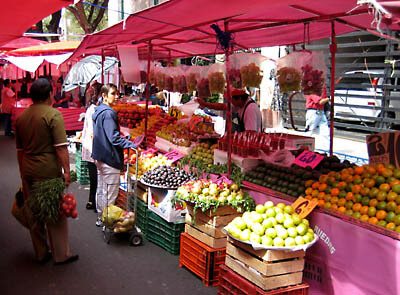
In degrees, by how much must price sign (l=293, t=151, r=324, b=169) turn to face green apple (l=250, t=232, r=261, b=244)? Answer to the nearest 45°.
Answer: approximately 45° to its left

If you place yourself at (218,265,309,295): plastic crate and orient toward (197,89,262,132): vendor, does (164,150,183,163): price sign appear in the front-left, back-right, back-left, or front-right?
front-left

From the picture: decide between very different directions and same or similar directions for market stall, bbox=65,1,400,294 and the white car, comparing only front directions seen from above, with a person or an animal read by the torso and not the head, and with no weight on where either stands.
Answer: very different directions

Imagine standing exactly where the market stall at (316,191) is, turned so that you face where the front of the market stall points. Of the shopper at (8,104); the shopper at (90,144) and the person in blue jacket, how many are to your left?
0

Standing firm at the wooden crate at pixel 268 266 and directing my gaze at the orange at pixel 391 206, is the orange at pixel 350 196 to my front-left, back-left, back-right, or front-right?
front-left

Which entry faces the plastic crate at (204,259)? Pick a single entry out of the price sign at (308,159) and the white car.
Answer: the price sign

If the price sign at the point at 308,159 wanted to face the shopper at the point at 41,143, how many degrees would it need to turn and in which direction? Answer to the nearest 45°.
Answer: approximately 45° to its right

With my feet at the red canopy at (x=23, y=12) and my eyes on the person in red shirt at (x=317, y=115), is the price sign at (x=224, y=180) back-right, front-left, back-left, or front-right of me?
front-right

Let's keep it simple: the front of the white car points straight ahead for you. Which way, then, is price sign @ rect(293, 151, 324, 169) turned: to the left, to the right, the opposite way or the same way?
the opposite way

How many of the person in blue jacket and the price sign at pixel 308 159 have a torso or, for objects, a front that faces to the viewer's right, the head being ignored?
1

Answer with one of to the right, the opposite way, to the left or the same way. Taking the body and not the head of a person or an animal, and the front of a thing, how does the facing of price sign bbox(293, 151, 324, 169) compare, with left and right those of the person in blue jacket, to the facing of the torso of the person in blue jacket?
the opposite way

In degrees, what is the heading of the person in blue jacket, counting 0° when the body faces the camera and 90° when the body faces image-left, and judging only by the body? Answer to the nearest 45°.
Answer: approximately 270°

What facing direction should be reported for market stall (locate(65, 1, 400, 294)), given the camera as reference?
facing the viewer and to the left of the viewer

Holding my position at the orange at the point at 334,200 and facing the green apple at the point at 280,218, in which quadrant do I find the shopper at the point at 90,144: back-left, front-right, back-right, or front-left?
front-right

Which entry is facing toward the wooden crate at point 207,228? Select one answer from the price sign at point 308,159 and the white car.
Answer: the price sign

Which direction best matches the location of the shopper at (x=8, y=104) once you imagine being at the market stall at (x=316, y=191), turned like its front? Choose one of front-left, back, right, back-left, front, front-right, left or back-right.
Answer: right

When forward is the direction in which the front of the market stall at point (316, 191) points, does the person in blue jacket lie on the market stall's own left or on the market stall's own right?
on the market stall's own right
